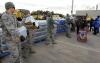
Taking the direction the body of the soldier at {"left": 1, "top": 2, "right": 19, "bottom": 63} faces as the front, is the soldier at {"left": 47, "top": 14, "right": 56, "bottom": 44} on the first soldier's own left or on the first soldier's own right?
on the first soldier's own left

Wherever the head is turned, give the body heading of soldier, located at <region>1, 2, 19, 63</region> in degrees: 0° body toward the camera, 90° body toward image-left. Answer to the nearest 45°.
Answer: approximately 270°
